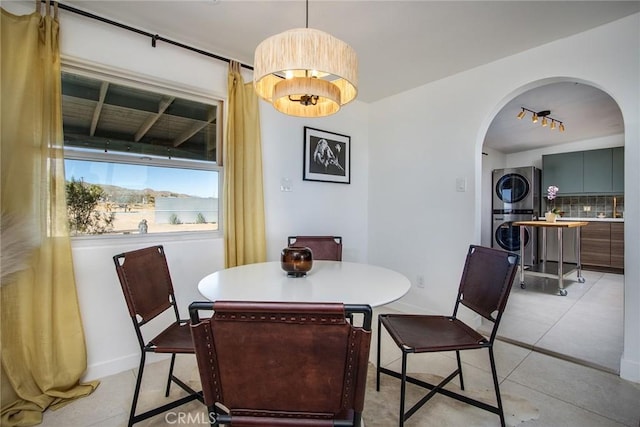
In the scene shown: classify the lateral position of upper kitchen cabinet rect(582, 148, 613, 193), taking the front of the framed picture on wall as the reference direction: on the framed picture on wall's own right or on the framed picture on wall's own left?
on the framed picture on wall's own left

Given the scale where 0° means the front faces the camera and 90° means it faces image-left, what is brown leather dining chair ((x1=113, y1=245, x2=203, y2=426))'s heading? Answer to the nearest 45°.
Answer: approximately 315°

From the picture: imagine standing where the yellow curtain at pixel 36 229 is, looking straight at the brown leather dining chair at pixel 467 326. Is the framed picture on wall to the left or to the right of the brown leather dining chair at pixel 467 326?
left

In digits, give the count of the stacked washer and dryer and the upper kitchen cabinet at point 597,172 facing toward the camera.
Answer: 2

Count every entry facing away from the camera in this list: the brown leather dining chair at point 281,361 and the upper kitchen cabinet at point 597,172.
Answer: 1

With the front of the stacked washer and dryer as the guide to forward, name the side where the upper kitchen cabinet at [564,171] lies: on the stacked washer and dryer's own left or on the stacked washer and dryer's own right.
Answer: on the stacked washer and dryer's own left

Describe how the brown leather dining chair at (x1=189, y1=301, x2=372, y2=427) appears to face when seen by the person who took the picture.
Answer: facing away from the viewer

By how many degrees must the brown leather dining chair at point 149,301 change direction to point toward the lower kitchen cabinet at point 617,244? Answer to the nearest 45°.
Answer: approximately 45° to its left

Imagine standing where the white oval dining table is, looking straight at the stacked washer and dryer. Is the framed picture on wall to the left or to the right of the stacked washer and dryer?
left
